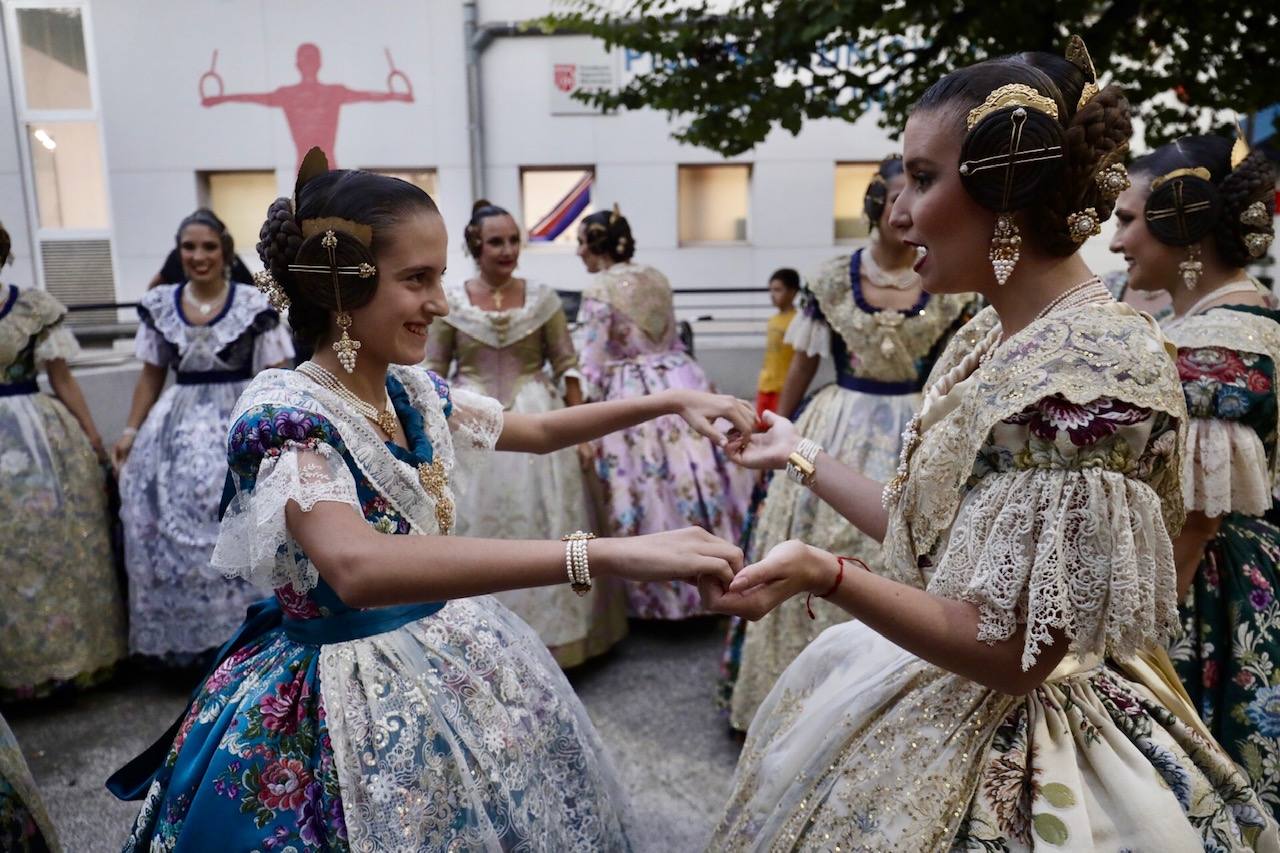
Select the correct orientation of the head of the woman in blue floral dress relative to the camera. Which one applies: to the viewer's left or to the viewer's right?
to the viewer's right

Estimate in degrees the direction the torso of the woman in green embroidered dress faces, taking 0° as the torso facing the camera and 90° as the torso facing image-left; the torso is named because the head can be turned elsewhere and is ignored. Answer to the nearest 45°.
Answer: approximately 90°

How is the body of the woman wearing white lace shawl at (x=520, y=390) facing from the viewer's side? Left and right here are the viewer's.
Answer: facing the viewer

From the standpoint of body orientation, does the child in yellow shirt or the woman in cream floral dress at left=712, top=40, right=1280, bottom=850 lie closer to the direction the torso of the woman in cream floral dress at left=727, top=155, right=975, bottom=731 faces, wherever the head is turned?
the woman in cream floral dress

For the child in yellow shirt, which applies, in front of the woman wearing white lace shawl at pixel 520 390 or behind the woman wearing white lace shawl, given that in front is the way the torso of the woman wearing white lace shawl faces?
behind

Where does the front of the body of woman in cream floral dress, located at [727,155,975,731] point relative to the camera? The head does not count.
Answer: toward the camera

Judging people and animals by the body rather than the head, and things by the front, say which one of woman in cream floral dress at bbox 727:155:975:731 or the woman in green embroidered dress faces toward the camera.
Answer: the woman in cream floral dress

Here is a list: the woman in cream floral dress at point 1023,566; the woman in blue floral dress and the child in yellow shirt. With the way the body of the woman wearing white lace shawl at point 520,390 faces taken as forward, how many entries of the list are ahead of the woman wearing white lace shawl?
2

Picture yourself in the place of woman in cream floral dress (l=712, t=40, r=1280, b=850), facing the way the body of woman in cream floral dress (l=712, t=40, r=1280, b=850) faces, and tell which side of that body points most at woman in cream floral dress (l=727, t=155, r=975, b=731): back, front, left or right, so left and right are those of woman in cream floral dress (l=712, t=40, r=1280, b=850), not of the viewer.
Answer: right

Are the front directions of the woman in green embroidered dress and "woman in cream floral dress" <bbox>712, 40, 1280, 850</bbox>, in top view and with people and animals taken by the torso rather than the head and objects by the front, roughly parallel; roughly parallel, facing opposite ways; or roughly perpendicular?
roughly parallel

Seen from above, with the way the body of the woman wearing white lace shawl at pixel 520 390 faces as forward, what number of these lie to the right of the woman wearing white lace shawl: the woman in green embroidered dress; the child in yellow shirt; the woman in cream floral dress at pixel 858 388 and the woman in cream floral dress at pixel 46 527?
1

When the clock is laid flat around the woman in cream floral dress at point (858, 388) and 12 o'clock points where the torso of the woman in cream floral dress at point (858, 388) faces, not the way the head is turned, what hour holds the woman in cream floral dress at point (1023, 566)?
the woman in cream floral dress at point (1023, 566) is roughly at 12 o'clock from the woman in cream floral dress at point (858, 388).

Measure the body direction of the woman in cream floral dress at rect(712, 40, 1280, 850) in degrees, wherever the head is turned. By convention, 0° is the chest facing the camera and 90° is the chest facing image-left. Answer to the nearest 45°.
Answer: approximately 90°

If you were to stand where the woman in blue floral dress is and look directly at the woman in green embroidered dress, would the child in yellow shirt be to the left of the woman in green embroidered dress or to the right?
left

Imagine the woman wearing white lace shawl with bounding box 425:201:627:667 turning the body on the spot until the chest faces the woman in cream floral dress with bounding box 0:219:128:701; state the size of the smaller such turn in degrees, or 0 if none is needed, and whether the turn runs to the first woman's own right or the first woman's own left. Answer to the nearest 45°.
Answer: approximately 90° to the first woman's own right

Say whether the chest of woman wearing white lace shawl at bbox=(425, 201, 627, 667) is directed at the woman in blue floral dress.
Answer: yes

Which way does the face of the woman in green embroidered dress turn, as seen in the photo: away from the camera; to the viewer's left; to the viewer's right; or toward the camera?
to the viewer's left
